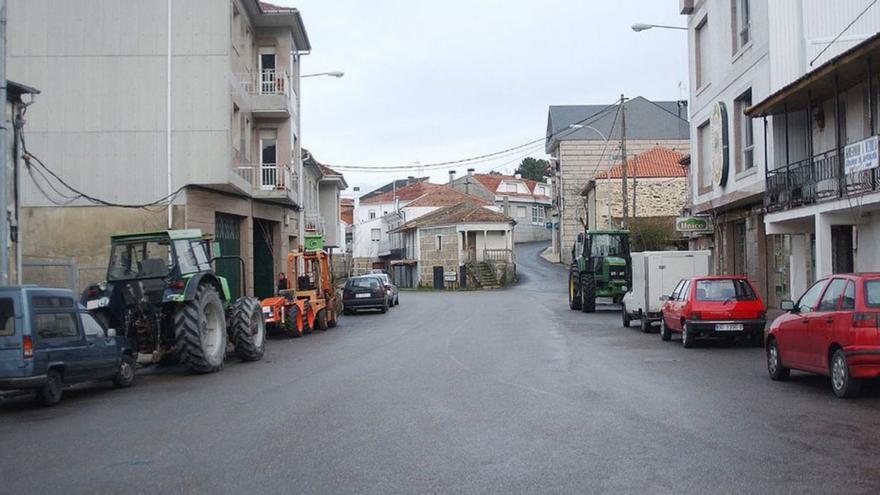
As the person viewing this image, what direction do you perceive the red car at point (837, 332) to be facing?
facing away from the viewer and to the left of the viewer

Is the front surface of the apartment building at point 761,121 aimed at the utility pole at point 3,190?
yes

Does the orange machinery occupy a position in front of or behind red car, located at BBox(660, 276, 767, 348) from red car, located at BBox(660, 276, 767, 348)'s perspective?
in front

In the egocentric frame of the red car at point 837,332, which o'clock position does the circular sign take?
The circular sign is roughly at 1 o'clock from the red car.

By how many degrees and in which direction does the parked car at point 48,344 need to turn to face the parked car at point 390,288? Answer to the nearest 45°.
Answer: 0° — it already faces it

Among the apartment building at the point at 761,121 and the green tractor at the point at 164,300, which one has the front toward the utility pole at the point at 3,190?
the apartment building
